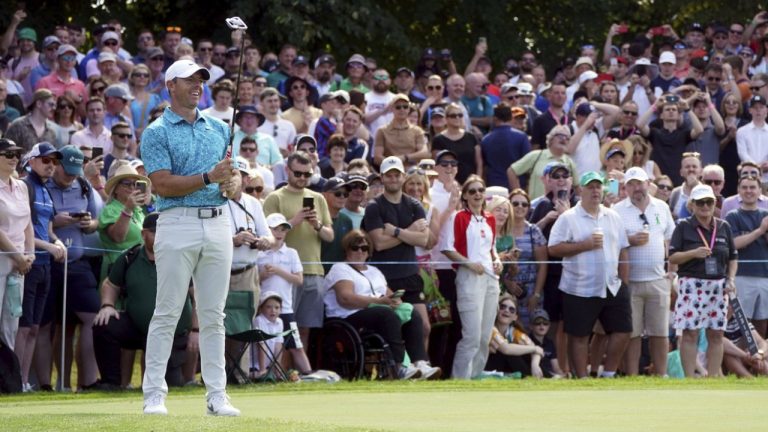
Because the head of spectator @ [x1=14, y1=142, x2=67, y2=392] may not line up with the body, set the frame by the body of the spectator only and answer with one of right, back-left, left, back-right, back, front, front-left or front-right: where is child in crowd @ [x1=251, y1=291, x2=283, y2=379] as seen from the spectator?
front-left

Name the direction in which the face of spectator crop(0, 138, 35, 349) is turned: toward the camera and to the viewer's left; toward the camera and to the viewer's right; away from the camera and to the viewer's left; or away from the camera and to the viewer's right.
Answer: toward the camera and to the viewer's right

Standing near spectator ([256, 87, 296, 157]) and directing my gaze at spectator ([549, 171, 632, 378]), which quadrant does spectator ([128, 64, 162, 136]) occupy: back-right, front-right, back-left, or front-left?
back-right

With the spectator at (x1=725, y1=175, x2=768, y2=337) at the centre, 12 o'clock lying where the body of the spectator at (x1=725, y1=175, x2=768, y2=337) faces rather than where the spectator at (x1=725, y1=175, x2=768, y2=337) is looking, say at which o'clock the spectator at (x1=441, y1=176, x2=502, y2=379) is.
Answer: the spectator at (x1=441, y1=176, x2=502, y2=379) is roughly at 2 o'clock from the spectator at (x1=725, y1=175, x2=768, y2=337).

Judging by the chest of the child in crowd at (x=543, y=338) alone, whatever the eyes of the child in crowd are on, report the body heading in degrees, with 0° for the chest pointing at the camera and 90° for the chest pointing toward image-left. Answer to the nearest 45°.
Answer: approximately 0°

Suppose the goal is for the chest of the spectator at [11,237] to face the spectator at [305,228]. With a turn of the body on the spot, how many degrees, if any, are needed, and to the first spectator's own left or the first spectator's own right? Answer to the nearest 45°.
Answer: approximately 45° to the first spectator's own left

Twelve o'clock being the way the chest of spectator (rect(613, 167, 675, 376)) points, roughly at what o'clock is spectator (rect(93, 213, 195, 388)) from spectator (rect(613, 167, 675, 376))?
spectator (rect(93, 213, 195, 388)) is roughly at 2 o'clock from spectator (rect(613, 167, 675, 376)).

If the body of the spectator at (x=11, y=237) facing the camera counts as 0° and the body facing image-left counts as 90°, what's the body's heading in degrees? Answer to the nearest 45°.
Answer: approximately 315°
